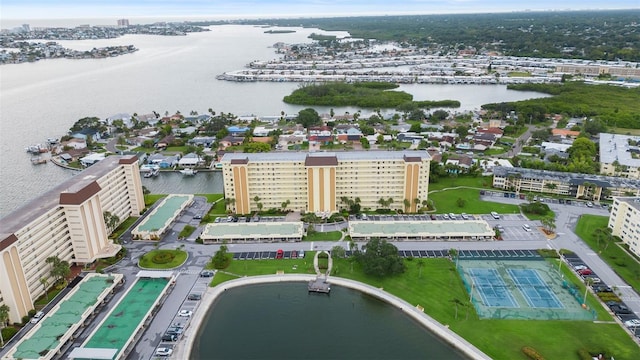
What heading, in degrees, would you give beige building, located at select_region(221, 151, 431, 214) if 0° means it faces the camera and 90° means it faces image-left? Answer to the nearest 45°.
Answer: approximately 0°

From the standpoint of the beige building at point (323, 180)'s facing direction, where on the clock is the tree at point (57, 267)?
The tree is roughly at 2 o'clock from the beige building.

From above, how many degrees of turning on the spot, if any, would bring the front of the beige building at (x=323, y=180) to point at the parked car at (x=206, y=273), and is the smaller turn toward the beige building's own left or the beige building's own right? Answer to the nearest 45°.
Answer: approximately 45° to the beige building's own right

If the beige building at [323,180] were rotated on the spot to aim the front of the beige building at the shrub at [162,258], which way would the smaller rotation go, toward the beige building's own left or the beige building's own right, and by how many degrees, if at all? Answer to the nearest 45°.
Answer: approximately 45° to the beige building's own right

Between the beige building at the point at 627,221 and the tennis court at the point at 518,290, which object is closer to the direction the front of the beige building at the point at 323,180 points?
the tennis court

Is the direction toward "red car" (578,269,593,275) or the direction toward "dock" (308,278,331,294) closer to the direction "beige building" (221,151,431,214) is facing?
the dock

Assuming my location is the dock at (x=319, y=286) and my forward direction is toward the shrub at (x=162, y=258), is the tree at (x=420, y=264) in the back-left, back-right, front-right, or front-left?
back-right

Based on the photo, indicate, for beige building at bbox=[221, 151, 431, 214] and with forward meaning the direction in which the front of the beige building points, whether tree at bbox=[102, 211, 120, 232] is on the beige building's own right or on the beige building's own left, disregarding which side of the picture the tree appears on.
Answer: on the beige building's own right

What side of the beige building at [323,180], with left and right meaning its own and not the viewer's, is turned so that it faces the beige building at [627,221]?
left

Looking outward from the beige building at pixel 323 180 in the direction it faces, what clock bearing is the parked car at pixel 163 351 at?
The parked car is roughly at 1 o'clock from the beige building.

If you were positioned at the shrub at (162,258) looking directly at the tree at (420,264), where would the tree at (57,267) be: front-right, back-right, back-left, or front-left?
back-right

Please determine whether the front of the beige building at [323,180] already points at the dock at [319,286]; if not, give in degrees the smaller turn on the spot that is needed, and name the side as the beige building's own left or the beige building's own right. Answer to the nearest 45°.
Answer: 0° — it already faces it
